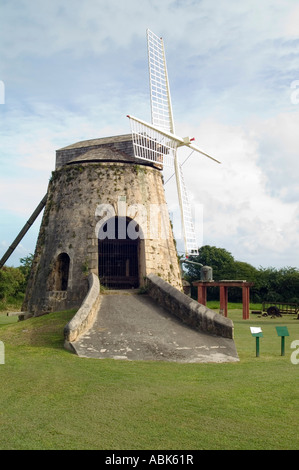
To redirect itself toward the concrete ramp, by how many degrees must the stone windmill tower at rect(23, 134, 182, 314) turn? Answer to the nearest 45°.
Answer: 0° — it already faces it

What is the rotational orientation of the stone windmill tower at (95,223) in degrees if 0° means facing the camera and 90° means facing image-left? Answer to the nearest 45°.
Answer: approximately 0°
